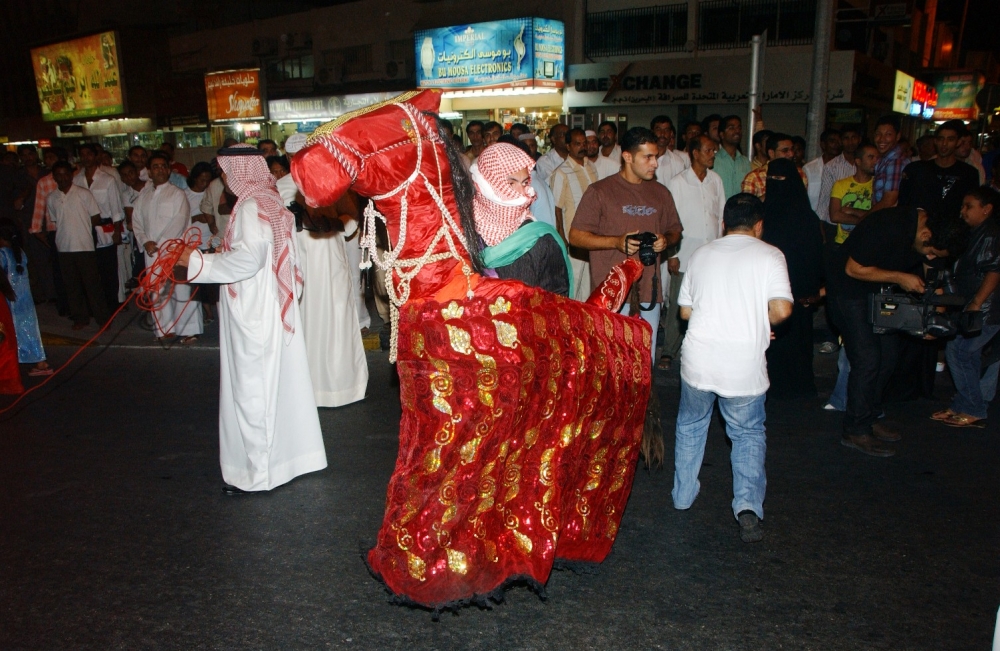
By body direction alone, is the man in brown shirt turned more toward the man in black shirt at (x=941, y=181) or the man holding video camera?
the man holding video camera

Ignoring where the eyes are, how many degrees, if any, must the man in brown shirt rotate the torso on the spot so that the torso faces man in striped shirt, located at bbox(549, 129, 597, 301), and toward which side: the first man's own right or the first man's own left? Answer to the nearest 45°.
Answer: approximately 135° to the first man's own left

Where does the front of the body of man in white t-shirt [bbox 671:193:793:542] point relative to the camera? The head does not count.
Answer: away from the camera

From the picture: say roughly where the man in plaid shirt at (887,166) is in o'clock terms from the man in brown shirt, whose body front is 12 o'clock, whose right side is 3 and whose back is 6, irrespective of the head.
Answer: The man in plaid shirt is roughly at 9 o'clock from the man in brown shirt.
